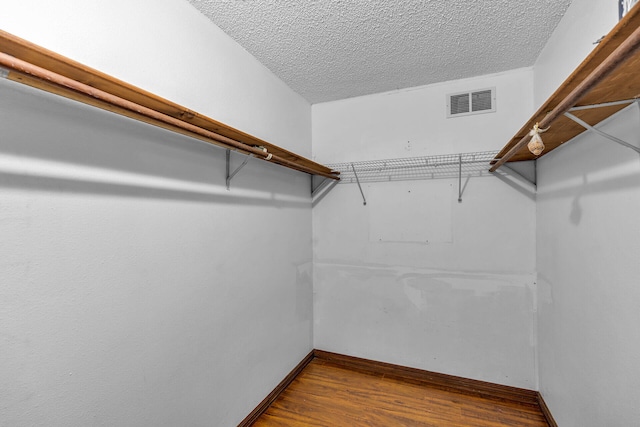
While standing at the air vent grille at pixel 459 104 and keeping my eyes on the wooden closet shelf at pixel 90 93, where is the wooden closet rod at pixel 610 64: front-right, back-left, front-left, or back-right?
front-left

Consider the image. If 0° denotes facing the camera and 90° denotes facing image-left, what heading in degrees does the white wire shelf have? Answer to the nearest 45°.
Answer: approximately 0°

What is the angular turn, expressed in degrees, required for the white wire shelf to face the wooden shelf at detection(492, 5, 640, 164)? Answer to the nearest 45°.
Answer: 0° — it already faces it

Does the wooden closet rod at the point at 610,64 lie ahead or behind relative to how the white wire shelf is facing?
ahead

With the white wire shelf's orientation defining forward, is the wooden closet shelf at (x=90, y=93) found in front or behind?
in front

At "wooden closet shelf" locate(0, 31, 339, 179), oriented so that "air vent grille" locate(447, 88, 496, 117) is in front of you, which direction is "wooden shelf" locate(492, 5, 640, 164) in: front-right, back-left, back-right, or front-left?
front-right
